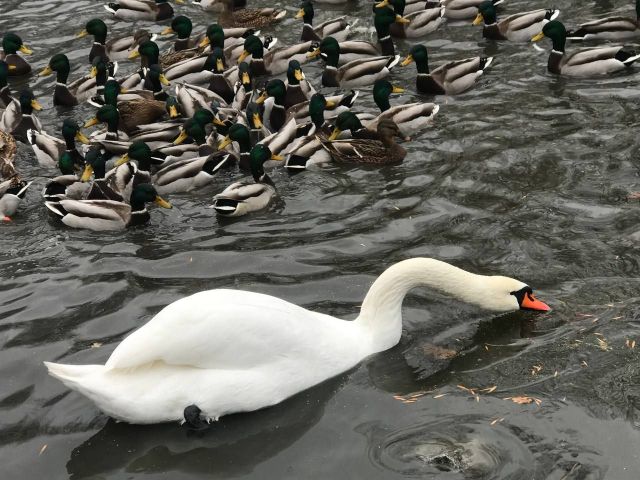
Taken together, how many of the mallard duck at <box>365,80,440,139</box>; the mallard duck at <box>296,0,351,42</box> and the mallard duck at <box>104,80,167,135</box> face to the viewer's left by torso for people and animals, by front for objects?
3

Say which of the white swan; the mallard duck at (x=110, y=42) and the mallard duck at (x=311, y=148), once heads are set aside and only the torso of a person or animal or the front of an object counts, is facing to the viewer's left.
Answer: the mallard duck at (x=110, y=42)

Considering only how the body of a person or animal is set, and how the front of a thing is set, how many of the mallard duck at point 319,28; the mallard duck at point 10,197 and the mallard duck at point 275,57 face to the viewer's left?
3

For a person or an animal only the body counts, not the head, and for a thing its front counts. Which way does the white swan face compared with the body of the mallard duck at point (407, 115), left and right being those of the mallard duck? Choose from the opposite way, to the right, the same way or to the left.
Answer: the opposite way

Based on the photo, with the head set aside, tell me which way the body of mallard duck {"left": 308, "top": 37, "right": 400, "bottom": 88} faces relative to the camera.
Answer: to the viewer's left

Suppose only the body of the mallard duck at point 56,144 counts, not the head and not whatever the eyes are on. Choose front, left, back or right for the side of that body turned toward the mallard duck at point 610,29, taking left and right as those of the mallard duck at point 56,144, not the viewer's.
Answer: front

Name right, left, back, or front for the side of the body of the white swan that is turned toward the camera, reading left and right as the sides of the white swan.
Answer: right

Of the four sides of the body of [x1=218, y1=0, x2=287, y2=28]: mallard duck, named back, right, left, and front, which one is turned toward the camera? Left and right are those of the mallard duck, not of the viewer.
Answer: left

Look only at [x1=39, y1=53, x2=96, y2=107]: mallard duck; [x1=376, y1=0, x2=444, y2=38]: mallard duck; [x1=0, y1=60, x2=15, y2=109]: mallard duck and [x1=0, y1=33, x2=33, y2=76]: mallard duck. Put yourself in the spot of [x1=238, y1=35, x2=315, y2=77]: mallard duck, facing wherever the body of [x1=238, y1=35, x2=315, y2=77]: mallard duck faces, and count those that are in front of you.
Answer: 3

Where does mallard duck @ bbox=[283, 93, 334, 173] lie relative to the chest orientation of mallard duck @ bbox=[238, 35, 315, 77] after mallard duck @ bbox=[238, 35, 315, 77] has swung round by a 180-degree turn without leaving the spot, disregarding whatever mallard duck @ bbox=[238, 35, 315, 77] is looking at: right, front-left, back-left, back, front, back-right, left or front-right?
right

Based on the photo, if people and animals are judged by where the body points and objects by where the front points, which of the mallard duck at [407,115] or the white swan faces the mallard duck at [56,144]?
the mallard duck at [407,115]

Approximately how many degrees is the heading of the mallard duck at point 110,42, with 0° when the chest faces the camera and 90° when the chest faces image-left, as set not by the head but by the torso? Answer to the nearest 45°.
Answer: approximately 90°

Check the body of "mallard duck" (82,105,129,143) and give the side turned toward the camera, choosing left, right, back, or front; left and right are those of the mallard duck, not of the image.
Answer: left

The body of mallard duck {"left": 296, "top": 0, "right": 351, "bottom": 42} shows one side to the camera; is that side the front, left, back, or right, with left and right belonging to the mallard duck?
left

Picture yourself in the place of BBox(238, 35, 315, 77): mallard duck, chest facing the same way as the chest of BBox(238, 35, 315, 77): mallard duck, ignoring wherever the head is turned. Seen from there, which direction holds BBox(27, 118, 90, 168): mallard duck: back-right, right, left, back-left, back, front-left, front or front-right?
front-left
